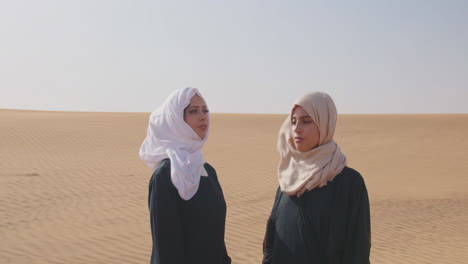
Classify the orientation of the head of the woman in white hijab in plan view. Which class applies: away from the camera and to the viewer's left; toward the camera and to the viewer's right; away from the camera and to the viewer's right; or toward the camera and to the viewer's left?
toward the camera and to the viewer's right

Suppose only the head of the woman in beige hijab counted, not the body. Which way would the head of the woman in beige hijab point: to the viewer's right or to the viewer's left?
to the viewer's left

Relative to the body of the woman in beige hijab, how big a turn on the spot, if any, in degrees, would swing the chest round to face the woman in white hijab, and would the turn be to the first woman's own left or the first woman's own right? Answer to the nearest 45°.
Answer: approximately 45° to the first woman's own right

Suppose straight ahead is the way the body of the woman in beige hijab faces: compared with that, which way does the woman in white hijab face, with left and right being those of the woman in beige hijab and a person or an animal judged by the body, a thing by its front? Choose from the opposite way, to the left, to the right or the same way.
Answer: to the left

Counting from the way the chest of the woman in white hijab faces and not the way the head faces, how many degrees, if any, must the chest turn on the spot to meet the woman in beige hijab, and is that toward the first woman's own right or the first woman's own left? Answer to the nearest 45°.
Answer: approximately 45° to the first woman's own left

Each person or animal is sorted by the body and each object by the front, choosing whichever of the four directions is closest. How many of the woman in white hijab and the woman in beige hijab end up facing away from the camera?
0

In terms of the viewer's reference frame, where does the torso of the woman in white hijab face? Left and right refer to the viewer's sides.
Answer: facing the viewer and to the right of the viewer
